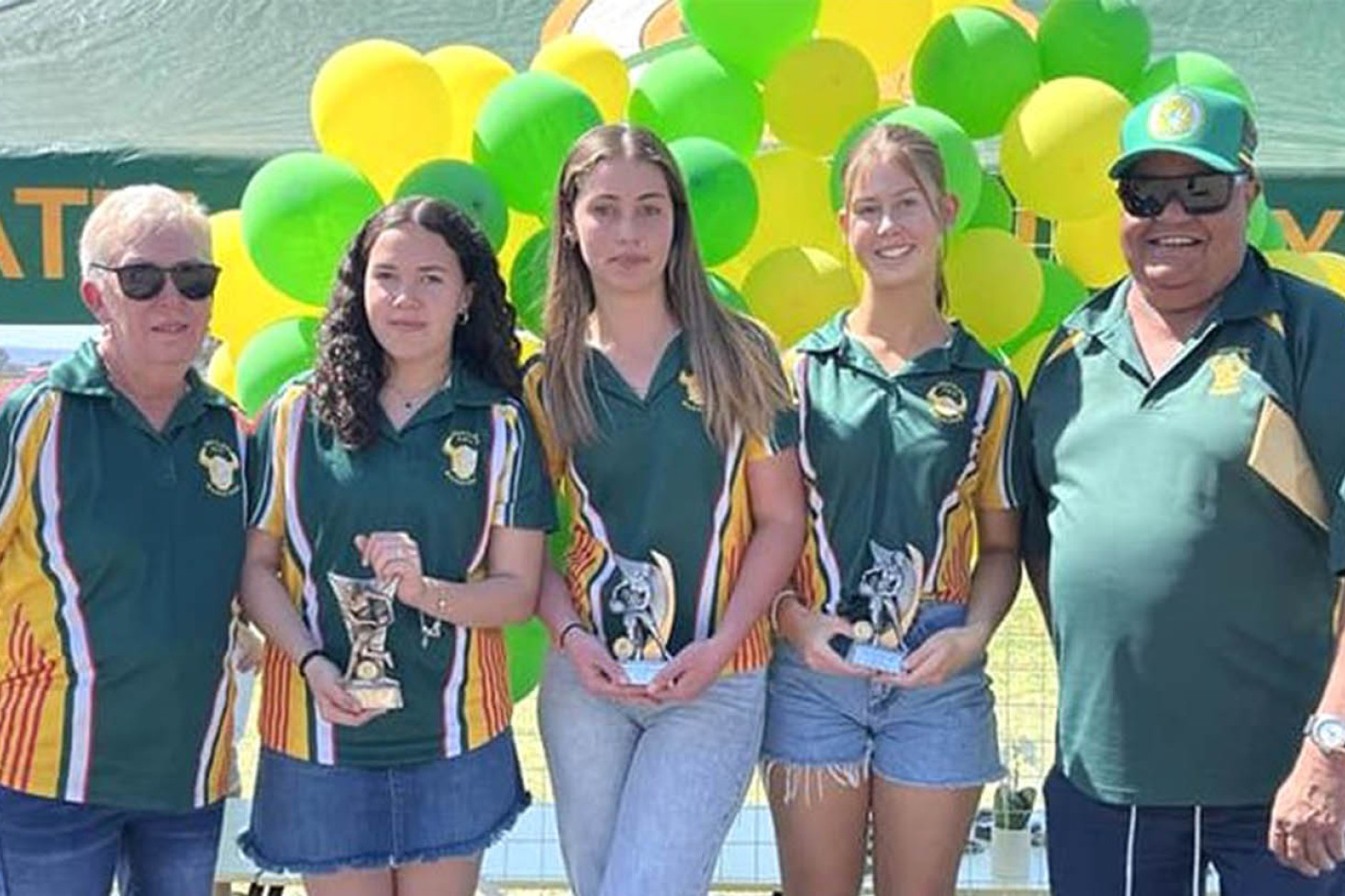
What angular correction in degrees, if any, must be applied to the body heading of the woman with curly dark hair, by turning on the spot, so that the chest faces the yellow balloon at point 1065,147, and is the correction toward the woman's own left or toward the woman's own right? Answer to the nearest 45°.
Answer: approximately 90° to the woman's own left

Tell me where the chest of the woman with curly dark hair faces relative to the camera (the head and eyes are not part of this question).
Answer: toward the camera

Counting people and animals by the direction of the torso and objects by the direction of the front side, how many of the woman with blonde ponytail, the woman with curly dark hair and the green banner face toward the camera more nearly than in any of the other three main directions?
3

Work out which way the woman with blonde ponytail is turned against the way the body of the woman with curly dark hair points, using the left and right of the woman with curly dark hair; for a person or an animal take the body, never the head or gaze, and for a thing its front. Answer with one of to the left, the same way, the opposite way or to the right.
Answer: the same way

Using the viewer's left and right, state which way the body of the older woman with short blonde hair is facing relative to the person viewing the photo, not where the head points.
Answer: facing the viewer and to the right of the viewer

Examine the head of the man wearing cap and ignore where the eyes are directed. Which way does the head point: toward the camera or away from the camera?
toward the camera

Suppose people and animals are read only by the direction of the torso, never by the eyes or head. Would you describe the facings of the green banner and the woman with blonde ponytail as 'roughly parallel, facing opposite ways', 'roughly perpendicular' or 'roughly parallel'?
roughly parallel

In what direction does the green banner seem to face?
toward the camera

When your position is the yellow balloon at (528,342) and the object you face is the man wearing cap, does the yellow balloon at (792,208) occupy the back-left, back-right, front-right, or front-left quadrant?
front-left

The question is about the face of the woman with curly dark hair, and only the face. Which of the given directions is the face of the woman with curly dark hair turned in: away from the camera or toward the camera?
toward the camera

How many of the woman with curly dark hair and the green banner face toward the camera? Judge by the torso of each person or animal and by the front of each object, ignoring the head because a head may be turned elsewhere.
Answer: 2

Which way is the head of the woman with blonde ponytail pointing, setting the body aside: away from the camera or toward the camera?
toward the camera
